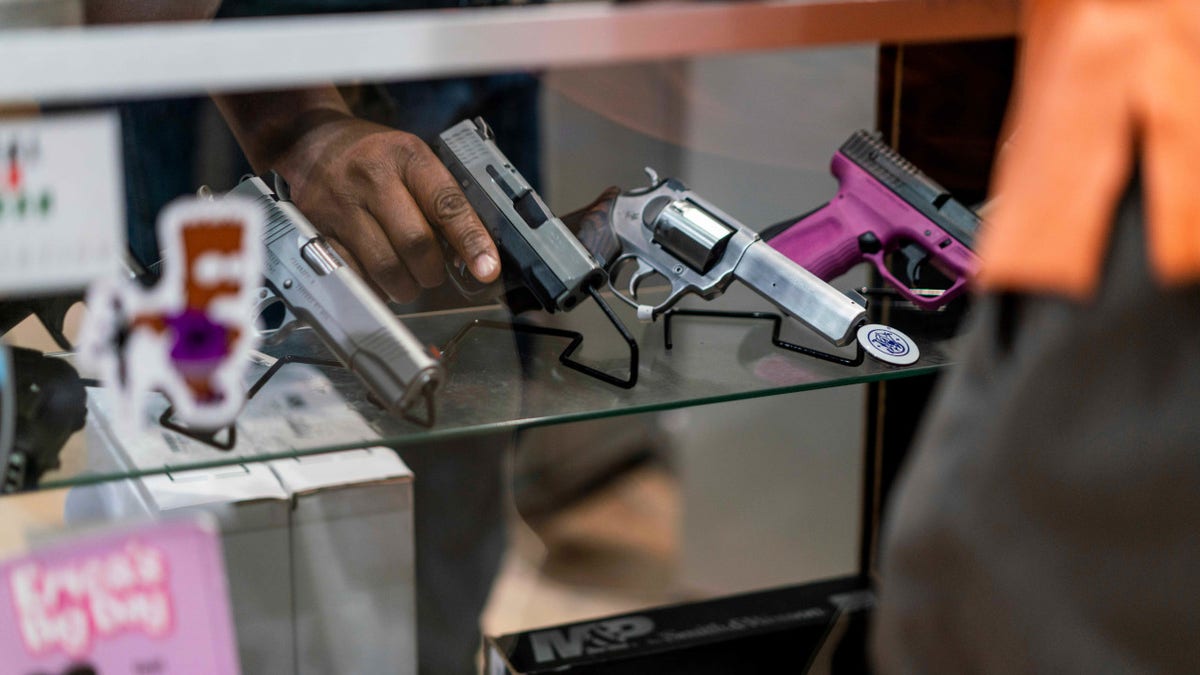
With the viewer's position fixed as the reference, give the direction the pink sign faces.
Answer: facing the viewer

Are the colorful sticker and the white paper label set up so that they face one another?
no

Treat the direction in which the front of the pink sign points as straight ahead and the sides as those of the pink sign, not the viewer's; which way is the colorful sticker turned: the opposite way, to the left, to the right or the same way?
the same way

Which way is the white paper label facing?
toward the camera

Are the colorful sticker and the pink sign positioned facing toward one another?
no

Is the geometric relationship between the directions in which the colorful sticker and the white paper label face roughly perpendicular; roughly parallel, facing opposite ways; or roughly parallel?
roughly parallel

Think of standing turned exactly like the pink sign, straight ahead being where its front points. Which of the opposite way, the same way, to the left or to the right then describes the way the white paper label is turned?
the same way
